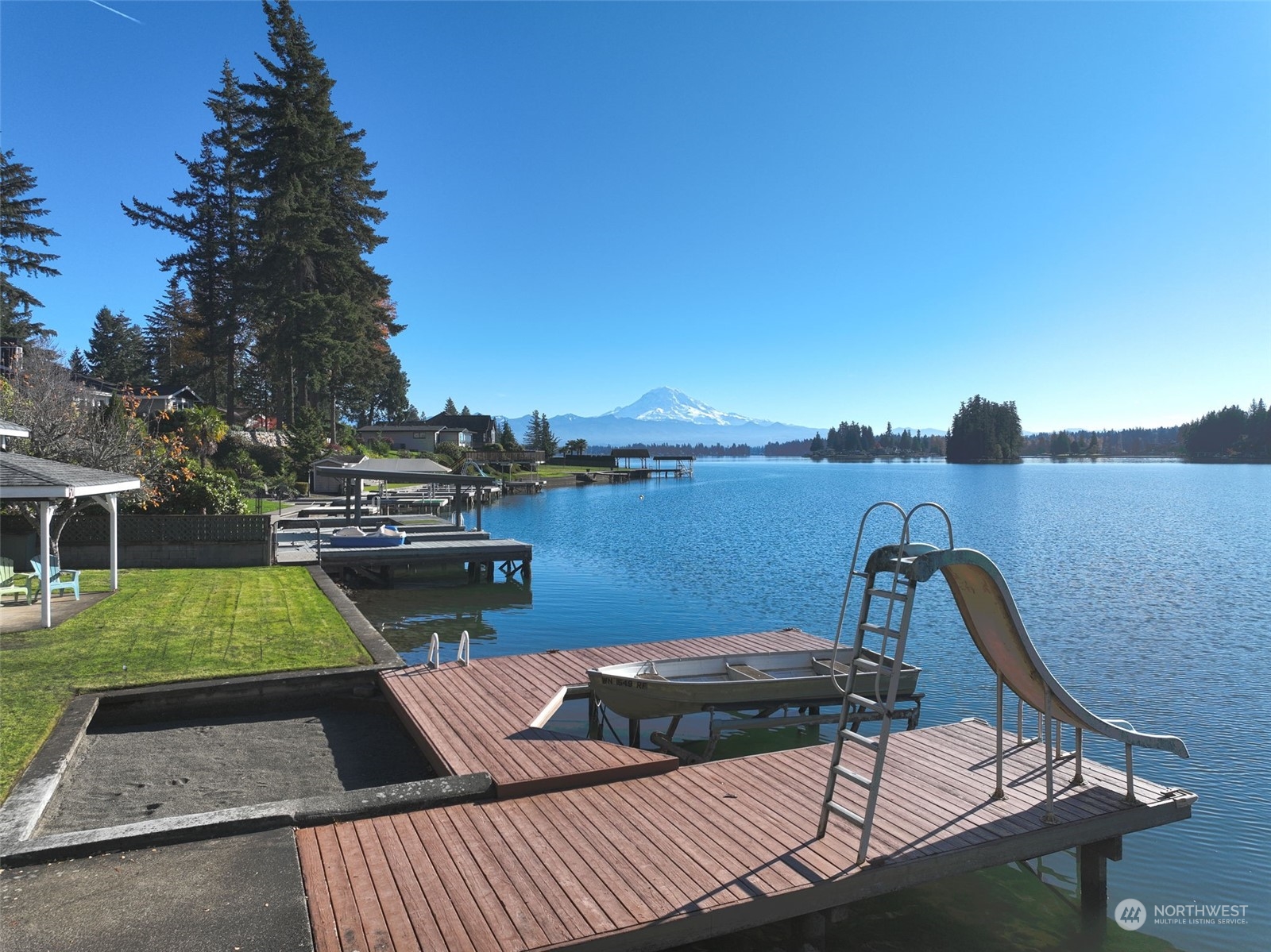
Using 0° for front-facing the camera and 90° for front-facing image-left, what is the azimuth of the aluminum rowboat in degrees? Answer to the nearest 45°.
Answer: approximately 90°

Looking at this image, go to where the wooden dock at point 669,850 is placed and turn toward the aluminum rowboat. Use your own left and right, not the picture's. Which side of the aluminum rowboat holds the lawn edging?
left

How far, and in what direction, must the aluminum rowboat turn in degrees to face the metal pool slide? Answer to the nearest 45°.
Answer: approximately 135° to its left

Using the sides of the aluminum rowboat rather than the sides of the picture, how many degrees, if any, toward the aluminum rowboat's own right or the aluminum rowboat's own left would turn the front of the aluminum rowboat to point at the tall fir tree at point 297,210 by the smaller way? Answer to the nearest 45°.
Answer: approximately 45° to the aluminum rowboat's own right

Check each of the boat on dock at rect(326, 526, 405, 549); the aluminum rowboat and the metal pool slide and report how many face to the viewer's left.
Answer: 2

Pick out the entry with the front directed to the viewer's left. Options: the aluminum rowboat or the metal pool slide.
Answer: the aluminum rowboat

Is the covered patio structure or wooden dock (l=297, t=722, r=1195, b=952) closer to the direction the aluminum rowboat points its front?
the covered patio structure

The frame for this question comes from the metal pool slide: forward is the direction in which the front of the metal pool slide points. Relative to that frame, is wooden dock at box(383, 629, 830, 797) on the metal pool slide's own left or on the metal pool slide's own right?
on the metal pool slide's own left

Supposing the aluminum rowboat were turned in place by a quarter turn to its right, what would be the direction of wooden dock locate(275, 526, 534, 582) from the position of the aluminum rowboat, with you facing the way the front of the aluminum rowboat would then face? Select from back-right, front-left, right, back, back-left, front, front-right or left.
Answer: front-left

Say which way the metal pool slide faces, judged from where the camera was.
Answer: facing away from the viewer and to the right of the viewer

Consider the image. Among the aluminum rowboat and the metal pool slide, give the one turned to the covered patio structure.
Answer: the aluminum rowboat

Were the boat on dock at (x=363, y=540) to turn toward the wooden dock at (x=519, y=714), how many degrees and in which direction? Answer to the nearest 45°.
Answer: approximately 90° to its left

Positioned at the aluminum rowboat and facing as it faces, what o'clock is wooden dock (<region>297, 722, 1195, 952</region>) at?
The wooden dock is roughly at 9 o'clock from the aluminum rowboat.

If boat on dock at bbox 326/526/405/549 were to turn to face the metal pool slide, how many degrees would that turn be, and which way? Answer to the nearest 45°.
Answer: approximately 90° to its left

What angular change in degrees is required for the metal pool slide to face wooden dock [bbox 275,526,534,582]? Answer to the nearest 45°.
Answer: approximately 90° to its left
